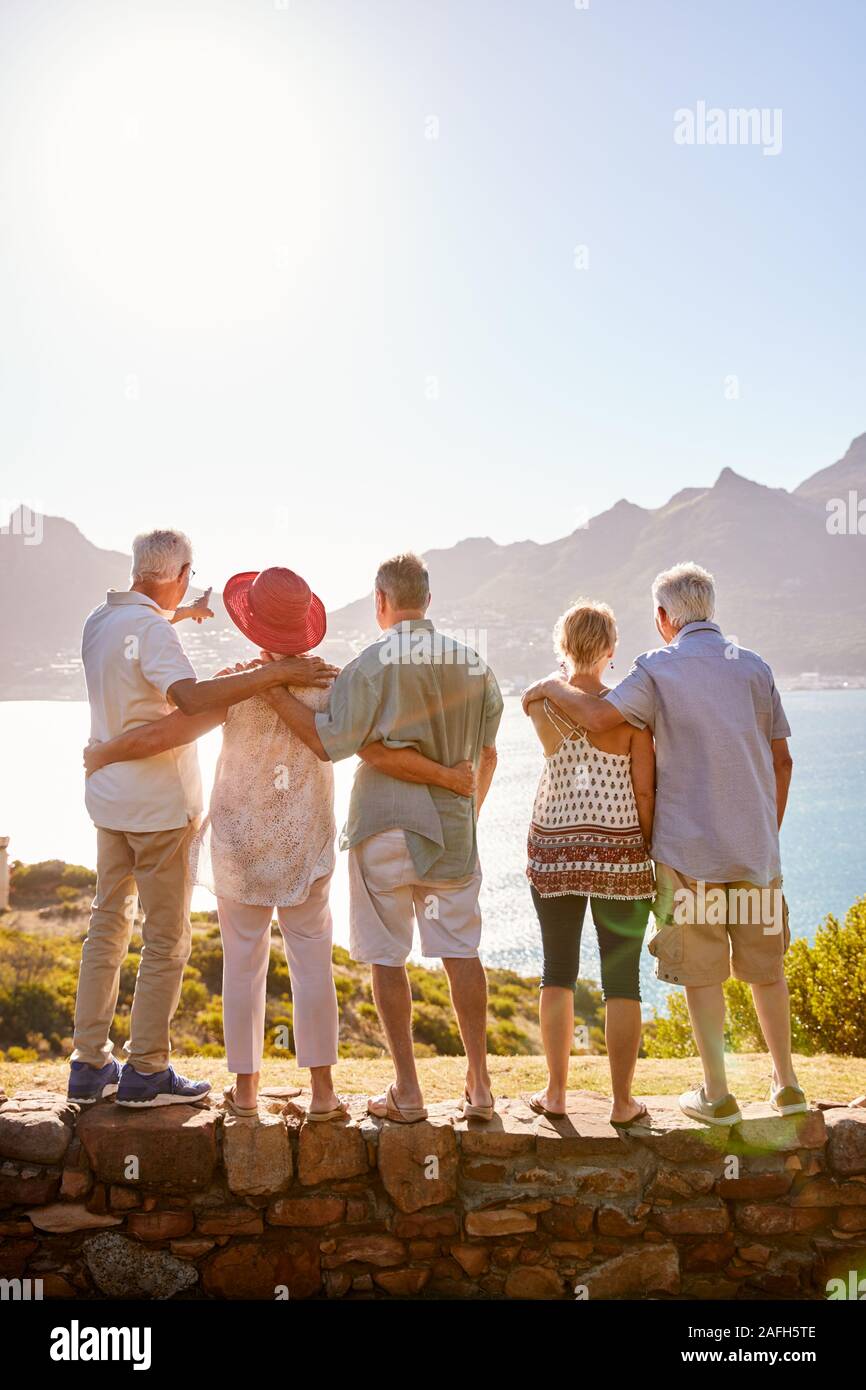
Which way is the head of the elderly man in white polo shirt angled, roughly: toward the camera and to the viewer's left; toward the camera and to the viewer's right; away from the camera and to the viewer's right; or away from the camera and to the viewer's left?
away from the camera and to the viewer's right

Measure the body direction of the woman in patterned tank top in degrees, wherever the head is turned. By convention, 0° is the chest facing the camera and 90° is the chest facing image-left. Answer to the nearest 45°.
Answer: approximately 180°

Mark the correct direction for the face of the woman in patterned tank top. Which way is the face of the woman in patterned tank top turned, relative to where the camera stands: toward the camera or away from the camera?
away from the camera

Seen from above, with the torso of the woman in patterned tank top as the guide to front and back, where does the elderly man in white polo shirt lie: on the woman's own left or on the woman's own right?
on the woman's own left

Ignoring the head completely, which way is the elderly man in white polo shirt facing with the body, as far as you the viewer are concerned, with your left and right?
facing away from the viewer and to the right of the viewer

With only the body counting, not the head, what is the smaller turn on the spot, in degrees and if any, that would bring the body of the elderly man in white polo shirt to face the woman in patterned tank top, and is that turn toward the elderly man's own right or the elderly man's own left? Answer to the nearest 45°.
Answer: approximately 45° to the elderly man's own right

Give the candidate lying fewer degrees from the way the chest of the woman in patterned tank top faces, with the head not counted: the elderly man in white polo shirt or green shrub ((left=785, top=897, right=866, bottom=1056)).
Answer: the green shrub
